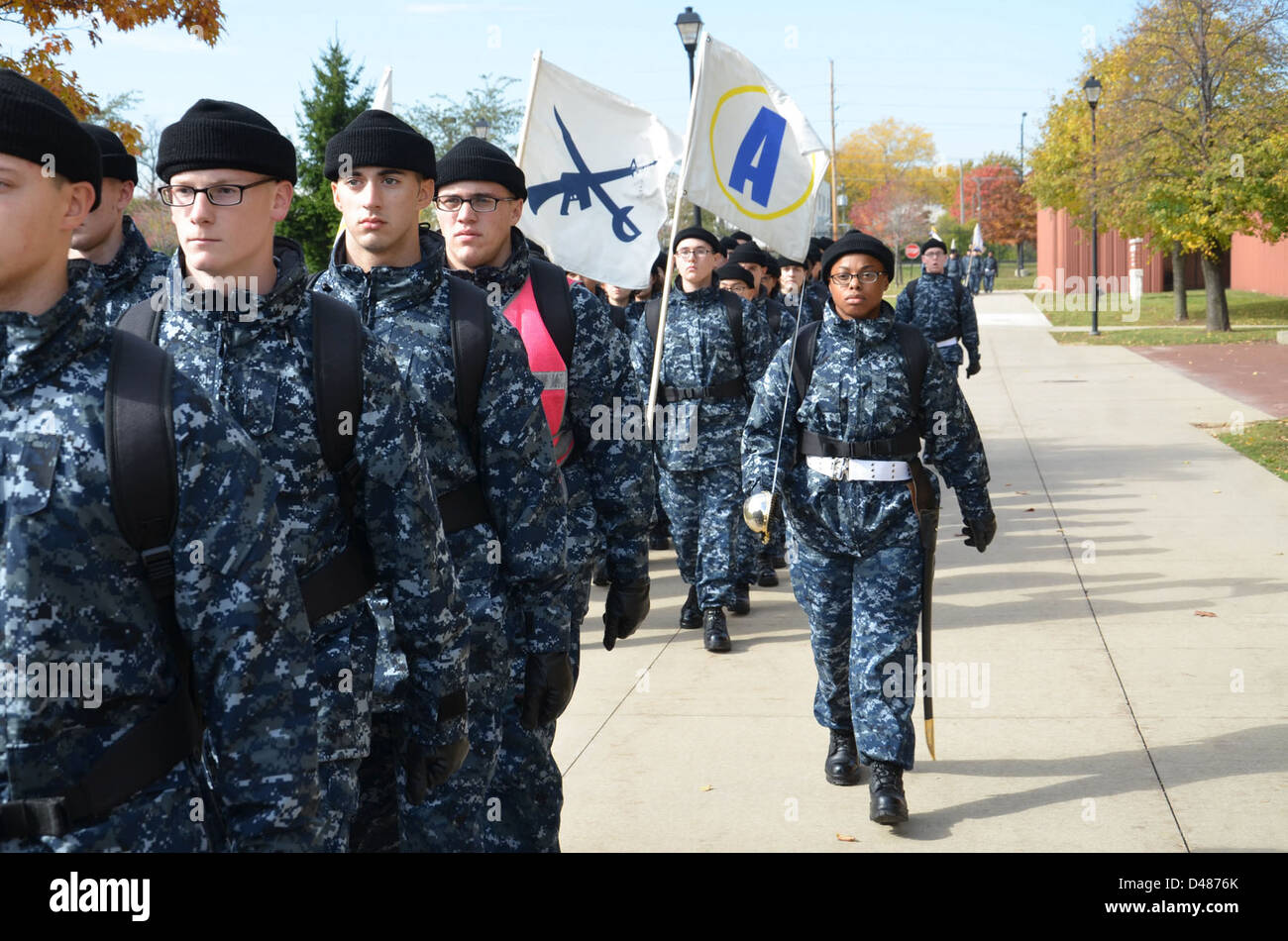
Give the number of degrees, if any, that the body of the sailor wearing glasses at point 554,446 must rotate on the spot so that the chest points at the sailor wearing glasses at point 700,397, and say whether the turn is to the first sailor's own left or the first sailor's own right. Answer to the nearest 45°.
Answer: approximately 135° to the first sailor's own right

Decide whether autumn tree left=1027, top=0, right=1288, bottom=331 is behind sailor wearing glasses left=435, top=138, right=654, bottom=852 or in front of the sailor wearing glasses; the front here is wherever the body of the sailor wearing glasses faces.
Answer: behind

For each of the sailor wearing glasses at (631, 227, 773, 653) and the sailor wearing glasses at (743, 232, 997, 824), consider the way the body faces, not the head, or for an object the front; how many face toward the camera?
2

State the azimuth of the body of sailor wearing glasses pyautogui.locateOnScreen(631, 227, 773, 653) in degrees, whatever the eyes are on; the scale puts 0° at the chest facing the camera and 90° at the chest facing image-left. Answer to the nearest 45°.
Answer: approximately 0°

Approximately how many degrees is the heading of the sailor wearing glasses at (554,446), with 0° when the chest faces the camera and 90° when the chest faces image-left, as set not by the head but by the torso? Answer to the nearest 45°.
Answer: approximately 45°

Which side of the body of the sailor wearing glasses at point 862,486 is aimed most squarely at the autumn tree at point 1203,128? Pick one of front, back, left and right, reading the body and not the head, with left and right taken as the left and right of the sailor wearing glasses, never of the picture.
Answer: back
